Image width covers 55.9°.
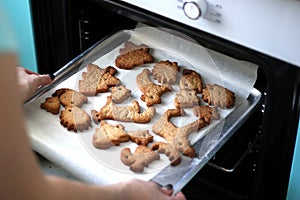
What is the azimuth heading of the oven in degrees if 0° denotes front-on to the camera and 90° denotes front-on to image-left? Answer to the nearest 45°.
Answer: approximately 45°

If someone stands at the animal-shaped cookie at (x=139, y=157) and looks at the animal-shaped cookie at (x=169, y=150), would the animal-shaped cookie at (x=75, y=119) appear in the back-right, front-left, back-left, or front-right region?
back-left
